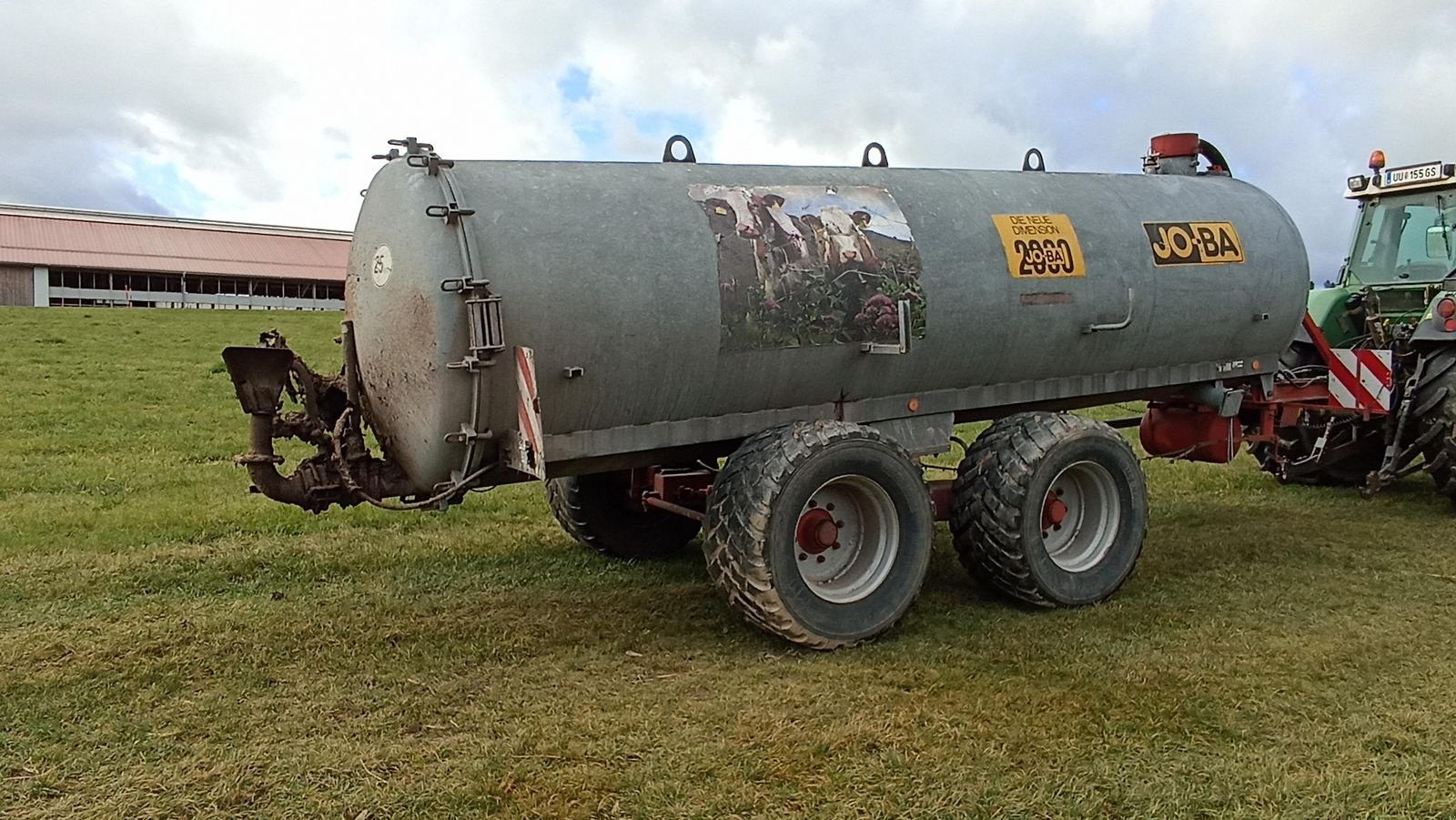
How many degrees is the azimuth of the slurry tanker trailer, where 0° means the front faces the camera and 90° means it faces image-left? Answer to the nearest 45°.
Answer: approximately 225°

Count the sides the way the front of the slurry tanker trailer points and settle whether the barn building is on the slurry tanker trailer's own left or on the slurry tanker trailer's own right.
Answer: on the slurry tanker trailer's own left

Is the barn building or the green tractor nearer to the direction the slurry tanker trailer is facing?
the green tractor

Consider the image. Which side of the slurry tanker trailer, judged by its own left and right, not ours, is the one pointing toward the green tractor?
front
